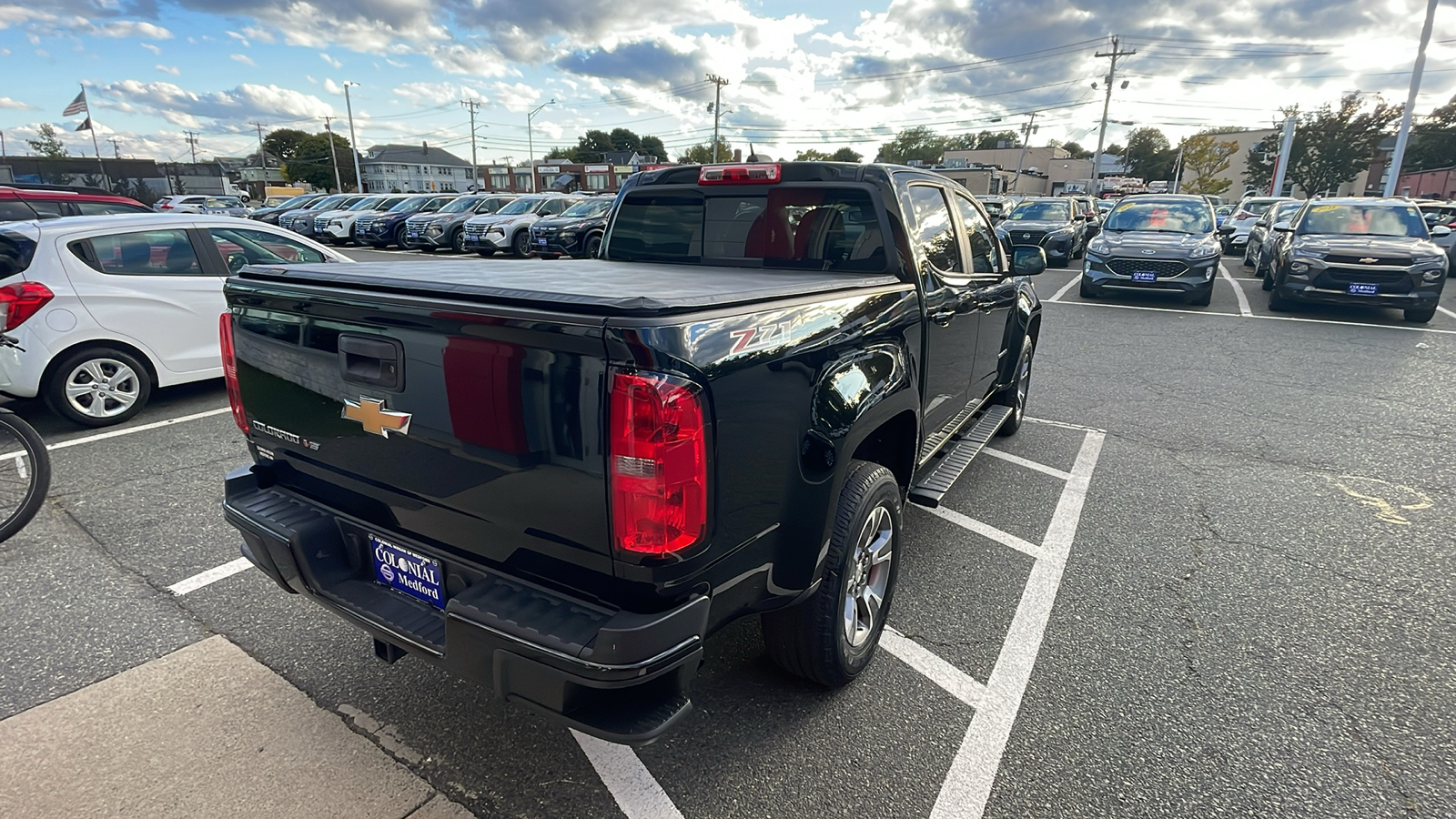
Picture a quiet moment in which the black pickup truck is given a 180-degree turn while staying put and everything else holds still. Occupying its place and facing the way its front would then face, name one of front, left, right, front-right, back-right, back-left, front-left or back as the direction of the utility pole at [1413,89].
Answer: back

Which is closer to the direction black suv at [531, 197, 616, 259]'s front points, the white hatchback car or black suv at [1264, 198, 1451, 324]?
the white hatchback car

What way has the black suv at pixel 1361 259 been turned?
toward the camera

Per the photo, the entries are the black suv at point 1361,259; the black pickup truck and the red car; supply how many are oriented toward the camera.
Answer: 1

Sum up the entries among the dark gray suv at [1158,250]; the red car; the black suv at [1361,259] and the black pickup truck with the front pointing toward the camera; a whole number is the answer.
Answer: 2

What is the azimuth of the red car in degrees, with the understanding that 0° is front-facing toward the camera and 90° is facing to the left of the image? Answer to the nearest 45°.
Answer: approximately 270°

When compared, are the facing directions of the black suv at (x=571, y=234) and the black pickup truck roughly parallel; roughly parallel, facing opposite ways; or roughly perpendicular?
roughly parallel, facing opposite ways

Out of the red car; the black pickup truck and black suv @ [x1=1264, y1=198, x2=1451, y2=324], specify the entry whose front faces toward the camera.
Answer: the black suv

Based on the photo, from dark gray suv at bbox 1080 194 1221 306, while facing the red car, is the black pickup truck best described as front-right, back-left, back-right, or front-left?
front-left

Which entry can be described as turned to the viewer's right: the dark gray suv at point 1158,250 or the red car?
the red car

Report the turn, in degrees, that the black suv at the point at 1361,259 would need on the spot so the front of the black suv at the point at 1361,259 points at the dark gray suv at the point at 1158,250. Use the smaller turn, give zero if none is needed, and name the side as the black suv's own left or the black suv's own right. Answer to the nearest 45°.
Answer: approximately 90° to the black suv's own right

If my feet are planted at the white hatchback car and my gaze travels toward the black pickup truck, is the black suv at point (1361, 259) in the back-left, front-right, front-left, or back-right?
front-left

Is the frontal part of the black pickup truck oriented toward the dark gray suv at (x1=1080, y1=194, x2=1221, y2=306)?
yes

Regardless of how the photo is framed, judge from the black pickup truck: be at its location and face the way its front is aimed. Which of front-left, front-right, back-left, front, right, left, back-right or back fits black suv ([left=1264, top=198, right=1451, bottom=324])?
front

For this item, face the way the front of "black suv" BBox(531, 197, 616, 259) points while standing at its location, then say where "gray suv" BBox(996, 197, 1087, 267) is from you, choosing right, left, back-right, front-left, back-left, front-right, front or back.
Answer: back-left
